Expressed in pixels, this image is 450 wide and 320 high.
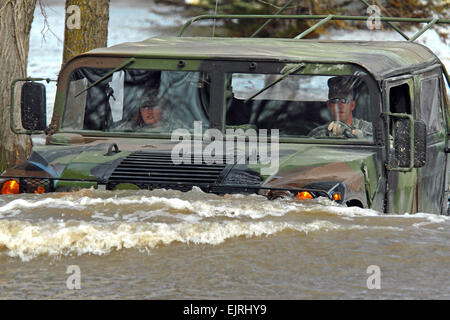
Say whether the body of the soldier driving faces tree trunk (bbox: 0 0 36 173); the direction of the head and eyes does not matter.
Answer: no

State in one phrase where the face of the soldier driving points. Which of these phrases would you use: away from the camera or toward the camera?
toward the camera

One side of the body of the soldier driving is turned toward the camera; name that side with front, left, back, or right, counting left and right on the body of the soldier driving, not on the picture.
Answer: front
